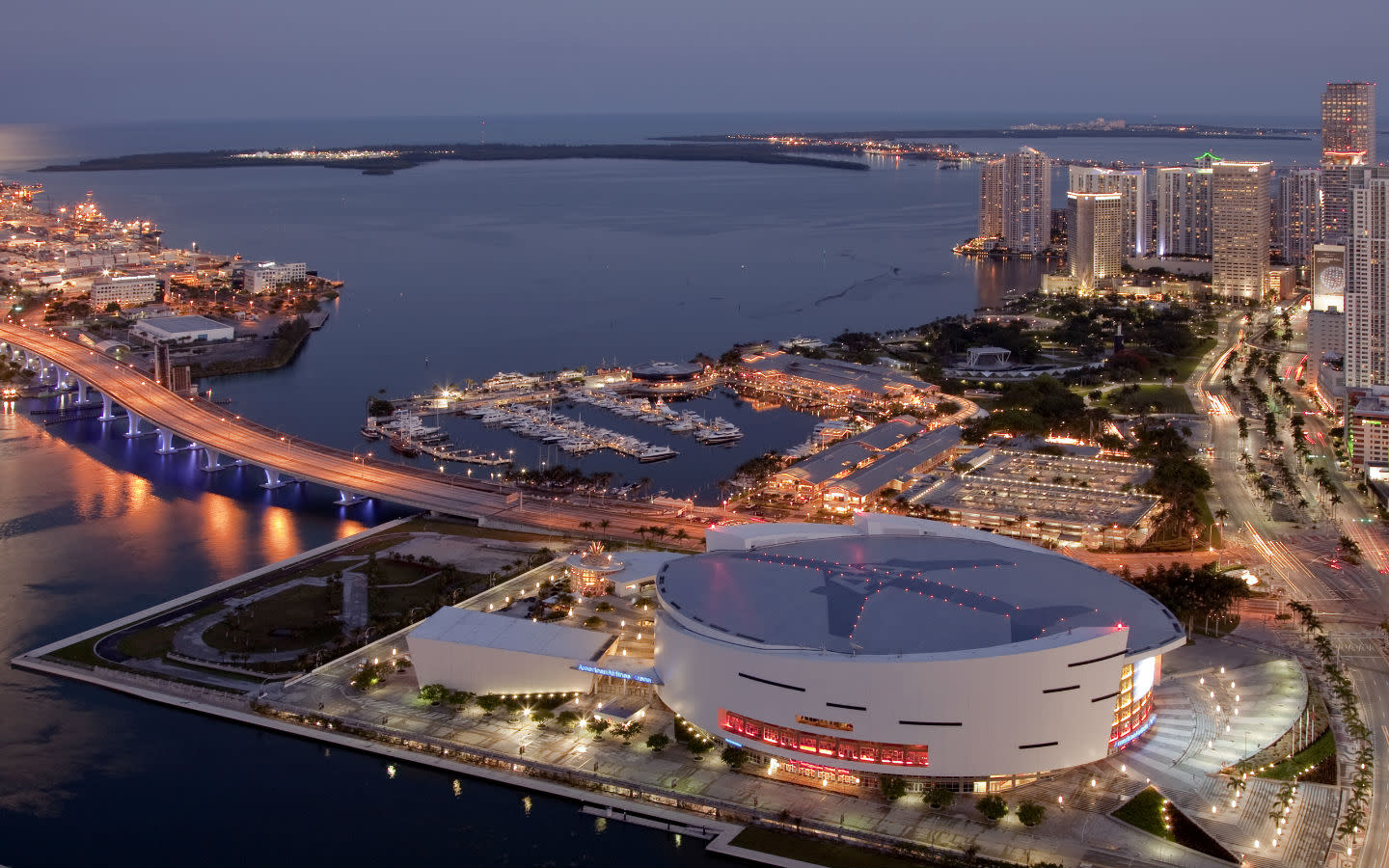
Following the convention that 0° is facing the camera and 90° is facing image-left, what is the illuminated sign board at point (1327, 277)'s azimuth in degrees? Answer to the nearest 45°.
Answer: approximately 0°

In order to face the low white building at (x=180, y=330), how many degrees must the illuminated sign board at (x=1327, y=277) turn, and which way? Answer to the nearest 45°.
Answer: approximately 90° to its right

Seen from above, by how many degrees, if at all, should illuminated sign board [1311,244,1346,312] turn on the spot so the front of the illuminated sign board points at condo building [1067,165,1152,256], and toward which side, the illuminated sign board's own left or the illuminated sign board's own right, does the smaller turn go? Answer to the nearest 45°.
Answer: approximately 180°

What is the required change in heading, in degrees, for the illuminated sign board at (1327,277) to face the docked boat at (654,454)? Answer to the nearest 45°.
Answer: approximately 45° to its right

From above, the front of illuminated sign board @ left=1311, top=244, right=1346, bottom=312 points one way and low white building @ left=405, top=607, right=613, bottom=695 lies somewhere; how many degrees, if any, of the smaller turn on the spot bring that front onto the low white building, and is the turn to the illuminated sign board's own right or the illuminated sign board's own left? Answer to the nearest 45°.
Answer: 0° — it already faces it

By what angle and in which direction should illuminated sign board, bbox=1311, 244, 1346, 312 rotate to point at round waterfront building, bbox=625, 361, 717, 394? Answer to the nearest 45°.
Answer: approximately 45° to its right

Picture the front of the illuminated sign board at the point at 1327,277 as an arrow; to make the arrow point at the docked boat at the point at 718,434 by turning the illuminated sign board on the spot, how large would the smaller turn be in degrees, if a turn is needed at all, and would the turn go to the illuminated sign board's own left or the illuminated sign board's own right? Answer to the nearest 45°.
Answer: approximately 45° to the illuminated sign board's own right

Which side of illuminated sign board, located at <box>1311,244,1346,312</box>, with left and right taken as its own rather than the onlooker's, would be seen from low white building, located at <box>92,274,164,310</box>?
right

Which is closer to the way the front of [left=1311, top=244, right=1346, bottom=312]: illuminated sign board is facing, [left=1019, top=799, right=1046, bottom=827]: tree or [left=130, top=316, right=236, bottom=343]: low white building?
the tree

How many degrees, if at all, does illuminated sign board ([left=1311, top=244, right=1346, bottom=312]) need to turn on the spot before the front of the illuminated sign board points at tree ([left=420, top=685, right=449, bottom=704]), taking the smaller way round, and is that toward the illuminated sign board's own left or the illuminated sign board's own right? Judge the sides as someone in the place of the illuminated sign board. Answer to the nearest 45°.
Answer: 0° — it already faces it

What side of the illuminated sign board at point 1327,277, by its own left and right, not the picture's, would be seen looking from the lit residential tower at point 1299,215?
back

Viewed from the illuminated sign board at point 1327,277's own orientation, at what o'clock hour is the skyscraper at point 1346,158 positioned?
The skyscraper is roughly at 6 o'clock from the illuminated sign board.
